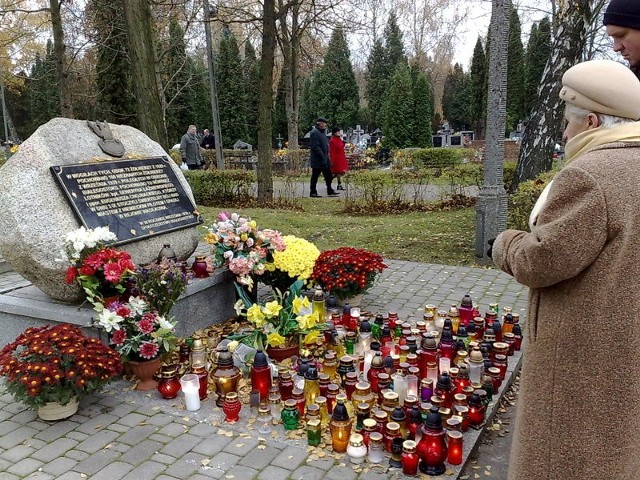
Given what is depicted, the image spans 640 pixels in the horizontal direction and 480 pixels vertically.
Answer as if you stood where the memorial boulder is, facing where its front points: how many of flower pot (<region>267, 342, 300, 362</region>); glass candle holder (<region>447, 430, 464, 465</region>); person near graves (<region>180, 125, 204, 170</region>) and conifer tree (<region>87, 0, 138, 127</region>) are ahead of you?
2

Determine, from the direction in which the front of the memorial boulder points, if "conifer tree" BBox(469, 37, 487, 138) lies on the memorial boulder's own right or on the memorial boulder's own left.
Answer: on the memorial boulder's own left

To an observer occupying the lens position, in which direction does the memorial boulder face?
facing the viewer and to the right of the viewer

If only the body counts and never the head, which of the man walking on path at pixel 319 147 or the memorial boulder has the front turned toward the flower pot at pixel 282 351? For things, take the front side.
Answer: the memorial boulder

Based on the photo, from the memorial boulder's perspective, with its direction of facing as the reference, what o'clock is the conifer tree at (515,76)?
The conifer tree is roughly at 9 o'clock from the memorial boulder.

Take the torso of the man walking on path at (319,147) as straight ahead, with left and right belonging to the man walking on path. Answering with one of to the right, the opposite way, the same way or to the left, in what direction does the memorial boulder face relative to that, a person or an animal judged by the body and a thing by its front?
the same way

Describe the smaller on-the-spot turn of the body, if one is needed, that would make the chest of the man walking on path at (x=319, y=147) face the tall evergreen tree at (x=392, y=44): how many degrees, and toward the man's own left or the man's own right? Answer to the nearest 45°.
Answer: approximately 90° to the man's own left

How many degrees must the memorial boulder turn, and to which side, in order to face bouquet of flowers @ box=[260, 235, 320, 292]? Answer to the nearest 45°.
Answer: approximately 45° to its left

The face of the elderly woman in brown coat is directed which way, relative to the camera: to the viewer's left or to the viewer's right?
to the viewer's left

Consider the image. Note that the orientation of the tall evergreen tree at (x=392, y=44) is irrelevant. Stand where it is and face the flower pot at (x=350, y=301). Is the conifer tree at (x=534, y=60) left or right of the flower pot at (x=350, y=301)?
left

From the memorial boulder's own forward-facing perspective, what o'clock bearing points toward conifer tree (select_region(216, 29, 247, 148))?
The conifer tree is roughly at 8 o'clock from the memorial boulder.
